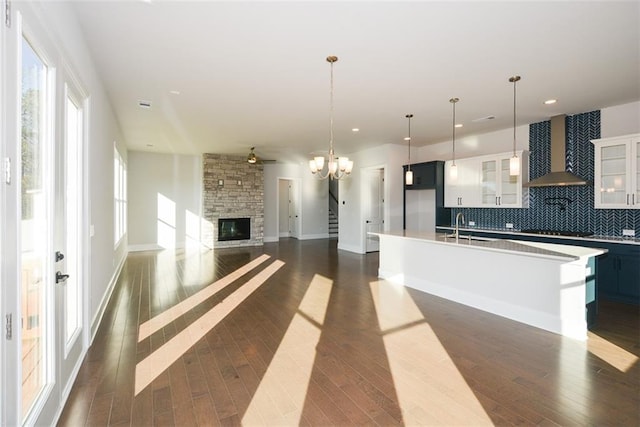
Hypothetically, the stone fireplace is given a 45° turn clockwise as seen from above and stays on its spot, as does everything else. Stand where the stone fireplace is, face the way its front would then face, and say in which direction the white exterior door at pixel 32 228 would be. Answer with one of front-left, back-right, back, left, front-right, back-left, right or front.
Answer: front-left

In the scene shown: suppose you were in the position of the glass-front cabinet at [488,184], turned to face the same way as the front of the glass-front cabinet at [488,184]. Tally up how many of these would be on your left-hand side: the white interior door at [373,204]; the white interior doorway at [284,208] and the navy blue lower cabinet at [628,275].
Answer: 1

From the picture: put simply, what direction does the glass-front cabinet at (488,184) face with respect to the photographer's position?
facing the viewer and to the left of the viewer

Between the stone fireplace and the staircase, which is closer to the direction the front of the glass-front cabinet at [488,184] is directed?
the stone fireplace

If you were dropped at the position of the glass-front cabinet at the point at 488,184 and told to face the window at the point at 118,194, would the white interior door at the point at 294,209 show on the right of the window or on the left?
right

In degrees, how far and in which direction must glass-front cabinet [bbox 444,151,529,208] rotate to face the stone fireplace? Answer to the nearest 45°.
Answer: approximately 45° to its right

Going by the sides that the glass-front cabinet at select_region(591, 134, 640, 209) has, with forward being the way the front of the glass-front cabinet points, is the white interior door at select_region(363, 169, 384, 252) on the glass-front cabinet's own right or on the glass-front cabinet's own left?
on the glass-front cabinet's own right

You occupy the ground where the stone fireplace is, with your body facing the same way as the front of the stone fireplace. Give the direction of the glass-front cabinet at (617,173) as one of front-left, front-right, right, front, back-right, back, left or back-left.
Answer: front-left

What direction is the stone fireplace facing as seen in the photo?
toward the camera

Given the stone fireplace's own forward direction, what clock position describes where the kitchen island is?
The kitchen island is roughly at 11 o'clock from the stone fireplace.

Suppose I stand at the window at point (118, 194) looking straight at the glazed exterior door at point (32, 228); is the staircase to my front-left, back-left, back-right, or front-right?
back-left

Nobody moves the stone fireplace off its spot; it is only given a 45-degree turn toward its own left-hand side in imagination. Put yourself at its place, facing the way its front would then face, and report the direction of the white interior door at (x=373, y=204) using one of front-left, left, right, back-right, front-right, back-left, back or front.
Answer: front
